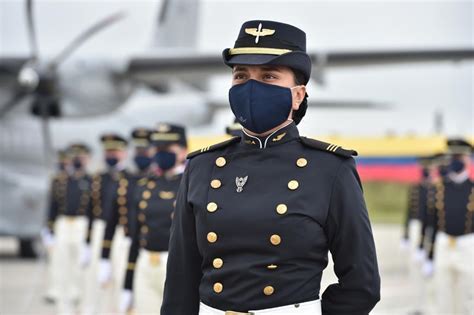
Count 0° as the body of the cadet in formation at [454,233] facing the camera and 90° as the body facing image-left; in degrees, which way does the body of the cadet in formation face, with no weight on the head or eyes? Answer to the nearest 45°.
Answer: approximately 45°

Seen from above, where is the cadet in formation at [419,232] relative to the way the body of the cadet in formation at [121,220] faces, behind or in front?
behind

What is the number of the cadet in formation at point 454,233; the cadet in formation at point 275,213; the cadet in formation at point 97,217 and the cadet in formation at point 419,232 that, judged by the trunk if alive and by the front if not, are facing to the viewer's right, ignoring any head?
0

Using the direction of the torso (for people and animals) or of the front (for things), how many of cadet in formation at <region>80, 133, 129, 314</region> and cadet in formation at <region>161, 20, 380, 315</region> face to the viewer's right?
0

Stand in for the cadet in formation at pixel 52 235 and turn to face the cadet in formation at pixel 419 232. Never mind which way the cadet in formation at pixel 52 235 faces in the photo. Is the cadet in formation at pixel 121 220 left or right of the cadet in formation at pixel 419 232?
right

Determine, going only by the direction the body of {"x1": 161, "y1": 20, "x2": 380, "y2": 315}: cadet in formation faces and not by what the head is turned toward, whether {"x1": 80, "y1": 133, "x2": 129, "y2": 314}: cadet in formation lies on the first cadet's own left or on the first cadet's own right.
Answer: on the first cadet's own right

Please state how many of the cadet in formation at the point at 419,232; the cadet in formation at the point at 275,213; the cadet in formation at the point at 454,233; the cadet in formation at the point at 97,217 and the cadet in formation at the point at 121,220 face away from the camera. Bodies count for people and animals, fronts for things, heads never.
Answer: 0

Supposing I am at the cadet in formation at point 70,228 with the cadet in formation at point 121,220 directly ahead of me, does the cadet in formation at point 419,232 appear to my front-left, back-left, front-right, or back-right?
front-left

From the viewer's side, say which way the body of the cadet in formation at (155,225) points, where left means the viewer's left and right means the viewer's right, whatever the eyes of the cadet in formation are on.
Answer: facing the viewer and to the left of the viewer
